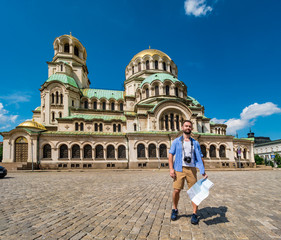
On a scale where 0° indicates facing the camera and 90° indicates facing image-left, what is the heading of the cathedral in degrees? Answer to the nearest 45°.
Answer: approximately 90°

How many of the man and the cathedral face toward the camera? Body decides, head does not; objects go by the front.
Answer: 1

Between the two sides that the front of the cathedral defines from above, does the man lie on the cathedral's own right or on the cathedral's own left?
on the cathedral's own left

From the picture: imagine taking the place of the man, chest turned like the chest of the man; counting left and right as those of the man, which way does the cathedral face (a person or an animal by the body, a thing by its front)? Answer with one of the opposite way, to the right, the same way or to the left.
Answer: to the right

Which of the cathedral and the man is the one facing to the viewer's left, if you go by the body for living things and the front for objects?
the cathedral

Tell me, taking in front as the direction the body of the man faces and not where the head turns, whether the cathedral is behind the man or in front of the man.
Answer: behind
